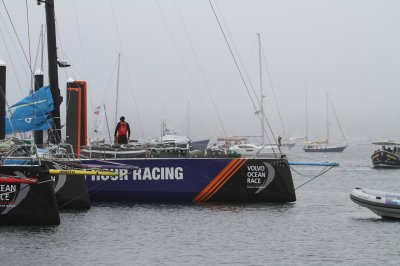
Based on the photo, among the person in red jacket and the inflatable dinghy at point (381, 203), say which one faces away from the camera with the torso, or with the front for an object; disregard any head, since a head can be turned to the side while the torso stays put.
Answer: the person in red jacket

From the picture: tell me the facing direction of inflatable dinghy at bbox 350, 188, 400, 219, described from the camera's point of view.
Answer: facing to the left of the viewer

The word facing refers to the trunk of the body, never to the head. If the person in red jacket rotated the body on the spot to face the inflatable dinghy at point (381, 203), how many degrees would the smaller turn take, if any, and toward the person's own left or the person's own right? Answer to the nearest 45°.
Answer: approximately 135° to the person's own right

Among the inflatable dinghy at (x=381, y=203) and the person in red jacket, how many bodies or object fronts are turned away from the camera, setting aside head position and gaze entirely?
1

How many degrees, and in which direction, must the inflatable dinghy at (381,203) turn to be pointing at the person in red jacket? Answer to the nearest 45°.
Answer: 0° — it already faces them

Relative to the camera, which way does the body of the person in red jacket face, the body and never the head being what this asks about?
away from the camera
